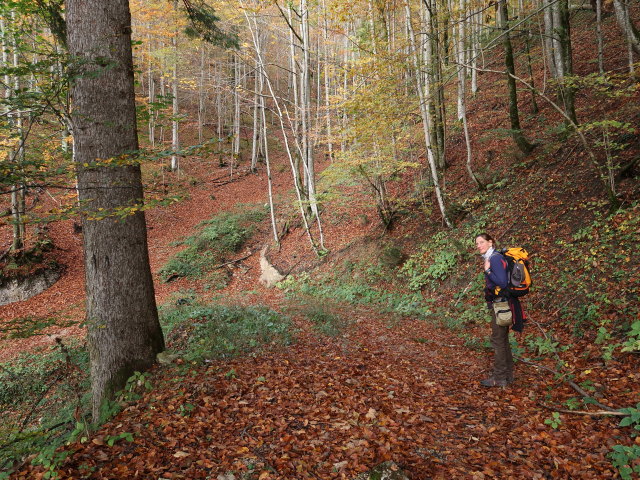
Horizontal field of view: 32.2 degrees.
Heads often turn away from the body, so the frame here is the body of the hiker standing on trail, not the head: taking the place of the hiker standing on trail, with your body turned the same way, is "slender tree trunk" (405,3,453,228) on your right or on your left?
on your right

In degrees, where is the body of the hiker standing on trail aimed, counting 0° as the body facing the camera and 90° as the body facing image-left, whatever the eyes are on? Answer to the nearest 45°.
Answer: approximately 90°

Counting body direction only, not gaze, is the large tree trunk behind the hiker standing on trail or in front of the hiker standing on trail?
in front

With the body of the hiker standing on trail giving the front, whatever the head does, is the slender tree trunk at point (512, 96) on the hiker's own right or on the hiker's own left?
on the hiker's own right
